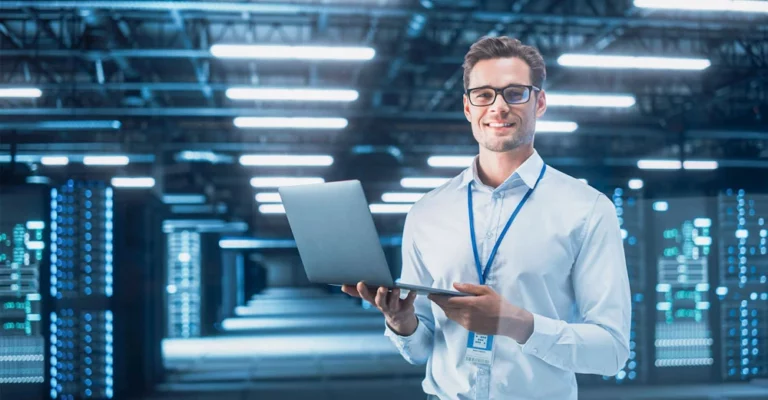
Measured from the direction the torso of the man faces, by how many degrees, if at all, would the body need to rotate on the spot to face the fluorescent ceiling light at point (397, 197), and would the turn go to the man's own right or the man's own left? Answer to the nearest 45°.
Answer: approximately 135° to the man's own right

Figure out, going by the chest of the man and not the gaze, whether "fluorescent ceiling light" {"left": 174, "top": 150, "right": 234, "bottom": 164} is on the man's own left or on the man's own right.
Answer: on the man's own right

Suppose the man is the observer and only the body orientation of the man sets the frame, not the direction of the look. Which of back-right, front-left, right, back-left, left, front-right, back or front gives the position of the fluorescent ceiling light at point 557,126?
back-right

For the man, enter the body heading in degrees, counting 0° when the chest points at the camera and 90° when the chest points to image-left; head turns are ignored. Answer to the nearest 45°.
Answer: approximately 45°

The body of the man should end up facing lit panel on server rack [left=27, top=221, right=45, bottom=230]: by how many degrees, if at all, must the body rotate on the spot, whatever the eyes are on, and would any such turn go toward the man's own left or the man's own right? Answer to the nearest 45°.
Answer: approximately 90° to the man's own right

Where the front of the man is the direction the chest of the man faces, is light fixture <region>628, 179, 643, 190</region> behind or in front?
behind
